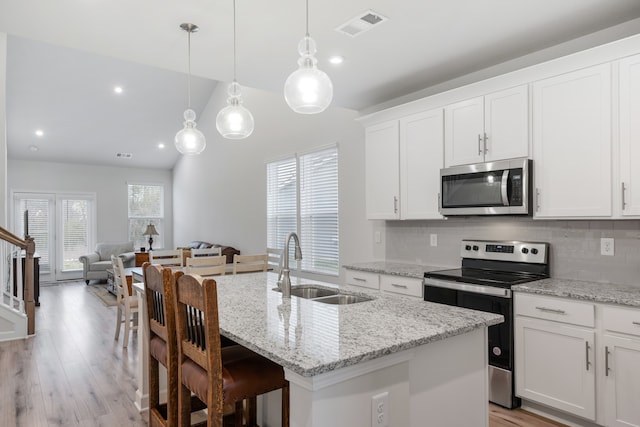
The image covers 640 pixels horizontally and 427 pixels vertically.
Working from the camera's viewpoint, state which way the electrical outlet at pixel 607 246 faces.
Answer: facing the viewer

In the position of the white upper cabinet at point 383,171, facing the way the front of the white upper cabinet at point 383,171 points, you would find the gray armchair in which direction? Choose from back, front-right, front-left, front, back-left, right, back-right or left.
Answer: right

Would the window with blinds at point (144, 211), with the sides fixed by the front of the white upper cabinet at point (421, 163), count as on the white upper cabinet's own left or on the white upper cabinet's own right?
on the white upper cabinet's own right

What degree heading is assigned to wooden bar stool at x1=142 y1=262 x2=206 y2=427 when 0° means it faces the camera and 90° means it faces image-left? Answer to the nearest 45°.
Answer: approximately 225°

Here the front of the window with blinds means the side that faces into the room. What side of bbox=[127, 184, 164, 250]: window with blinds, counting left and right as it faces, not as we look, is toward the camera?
front

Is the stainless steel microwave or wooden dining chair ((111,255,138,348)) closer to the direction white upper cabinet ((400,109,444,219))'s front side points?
the wooden dining chair

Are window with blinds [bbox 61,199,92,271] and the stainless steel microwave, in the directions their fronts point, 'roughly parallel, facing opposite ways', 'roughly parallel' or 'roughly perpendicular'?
roughly perpendicular

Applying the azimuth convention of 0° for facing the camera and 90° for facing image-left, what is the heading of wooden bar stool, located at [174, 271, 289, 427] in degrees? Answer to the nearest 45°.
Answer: approximately 225°

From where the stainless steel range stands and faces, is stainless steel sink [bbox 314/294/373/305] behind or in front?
in front

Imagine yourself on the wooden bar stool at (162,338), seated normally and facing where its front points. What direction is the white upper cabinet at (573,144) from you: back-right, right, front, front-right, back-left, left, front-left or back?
front-right

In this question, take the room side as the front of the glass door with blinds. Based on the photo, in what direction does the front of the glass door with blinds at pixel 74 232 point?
toward the camera

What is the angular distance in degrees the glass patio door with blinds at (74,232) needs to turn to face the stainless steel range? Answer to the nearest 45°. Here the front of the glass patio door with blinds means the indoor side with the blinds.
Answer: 0° — it already faces it

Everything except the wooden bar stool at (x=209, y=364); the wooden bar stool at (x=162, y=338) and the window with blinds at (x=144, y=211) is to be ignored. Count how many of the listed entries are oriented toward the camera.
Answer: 1

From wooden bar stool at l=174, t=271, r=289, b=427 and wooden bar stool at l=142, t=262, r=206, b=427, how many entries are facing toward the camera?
0
